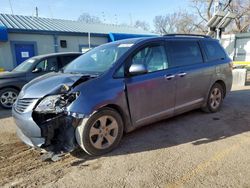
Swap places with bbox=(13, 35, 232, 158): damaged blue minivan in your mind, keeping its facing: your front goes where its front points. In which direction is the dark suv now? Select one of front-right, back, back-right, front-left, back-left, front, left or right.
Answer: right

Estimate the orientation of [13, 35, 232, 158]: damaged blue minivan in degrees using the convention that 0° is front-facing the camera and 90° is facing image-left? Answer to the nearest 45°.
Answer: approximately 45°
